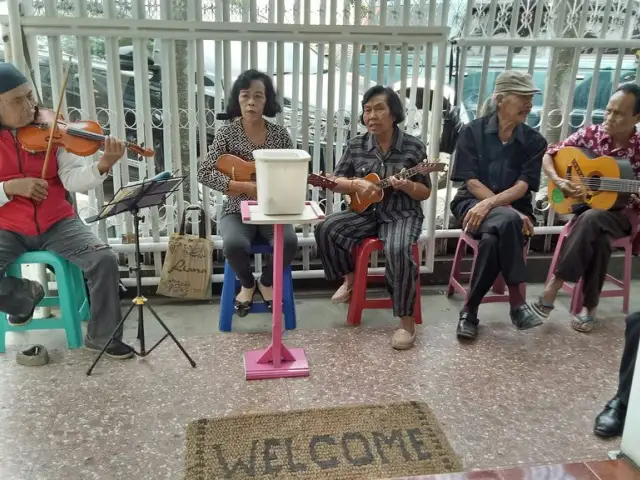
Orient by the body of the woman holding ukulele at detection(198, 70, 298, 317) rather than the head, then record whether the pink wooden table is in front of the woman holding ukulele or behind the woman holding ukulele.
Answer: in front

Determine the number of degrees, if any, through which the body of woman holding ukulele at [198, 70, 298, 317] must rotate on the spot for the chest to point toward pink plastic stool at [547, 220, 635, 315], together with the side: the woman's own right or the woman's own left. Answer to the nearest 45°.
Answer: approximately 90° to the woman's own left

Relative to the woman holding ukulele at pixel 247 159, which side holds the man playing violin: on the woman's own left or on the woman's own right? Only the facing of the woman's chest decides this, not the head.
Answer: on the woman's own right

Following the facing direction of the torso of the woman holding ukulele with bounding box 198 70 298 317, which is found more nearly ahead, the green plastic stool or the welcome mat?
the welcome mat

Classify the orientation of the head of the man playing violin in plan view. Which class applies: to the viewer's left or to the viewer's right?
to the viewer's right

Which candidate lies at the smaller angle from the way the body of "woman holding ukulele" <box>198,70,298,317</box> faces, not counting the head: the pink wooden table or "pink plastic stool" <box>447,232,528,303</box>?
the pink wooden table

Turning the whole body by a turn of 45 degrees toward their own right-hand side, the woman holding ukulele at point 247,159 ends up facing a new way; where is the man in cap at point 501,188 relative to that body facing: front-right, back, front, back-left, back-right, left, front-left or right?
back-left

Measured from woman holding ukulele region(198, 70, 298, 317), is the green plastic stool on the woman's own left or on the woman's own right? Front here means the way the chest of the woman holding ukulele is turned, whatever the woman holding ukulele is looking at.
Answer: on the woman's own right

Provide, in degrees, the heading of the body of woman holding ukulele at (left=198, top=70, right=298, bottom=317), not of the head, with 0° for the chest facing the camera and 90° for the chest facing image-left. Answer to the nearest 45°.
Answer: approximately 0°

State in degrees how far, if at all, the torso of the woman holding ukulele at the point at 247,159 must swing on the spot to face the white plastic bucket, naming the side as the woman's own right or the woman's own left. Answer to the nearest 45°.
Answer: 0° — they already face it
